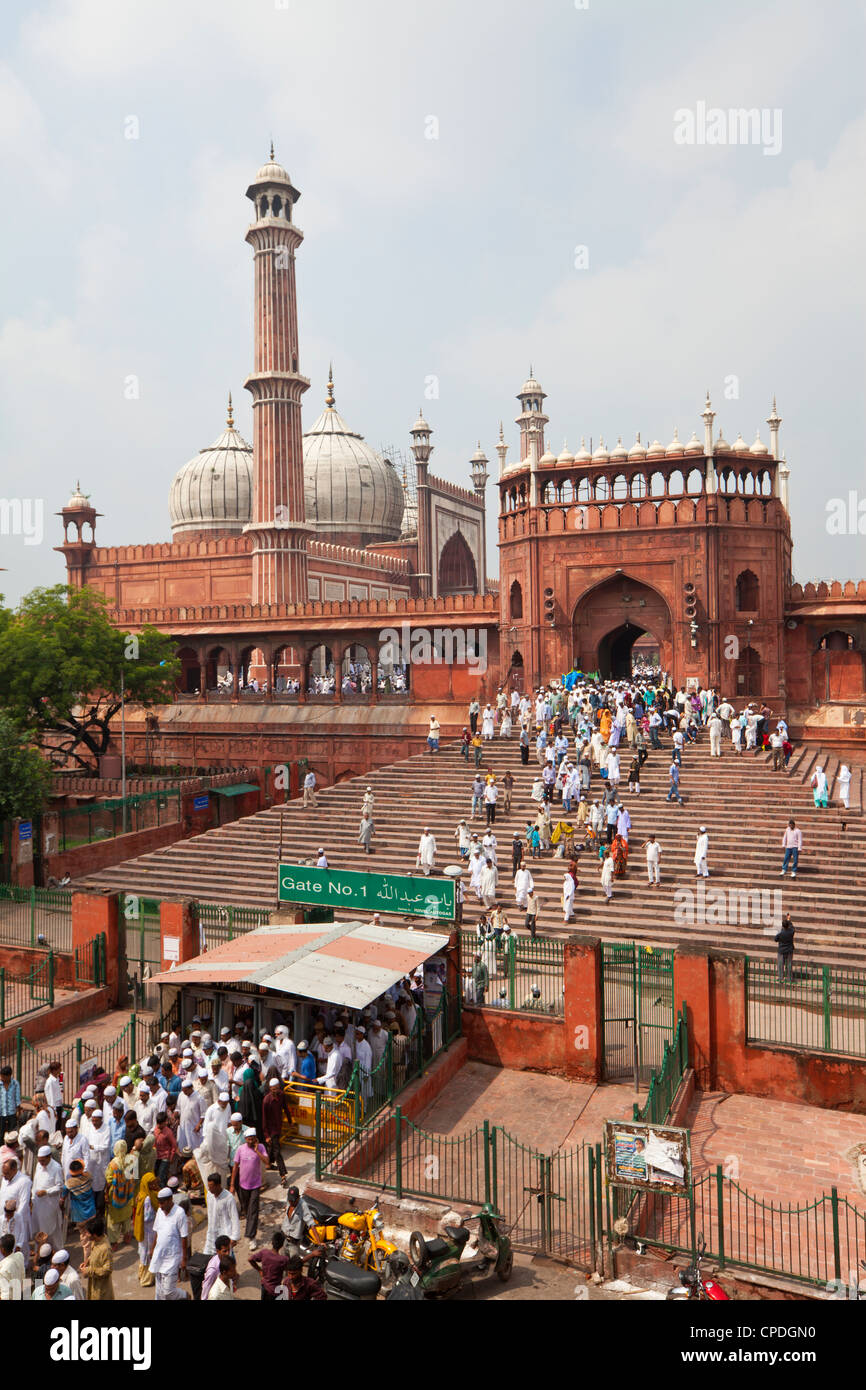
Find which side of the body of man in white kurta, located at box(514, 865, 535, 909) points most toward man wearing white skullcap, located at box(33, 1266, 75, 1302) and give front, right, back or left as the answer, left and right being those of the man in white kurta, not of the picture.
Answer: front

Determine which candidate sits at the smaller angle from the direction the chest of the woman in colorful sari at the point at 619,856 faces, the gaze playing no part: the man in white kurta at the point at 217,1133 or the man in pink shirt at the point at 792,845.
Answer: the man in white kurta

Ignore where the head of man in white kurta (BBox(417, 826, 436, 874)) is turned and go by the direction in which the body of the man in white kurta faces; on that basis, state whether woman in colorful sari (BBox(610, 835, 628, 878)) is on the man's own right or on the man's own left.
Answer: on the man's own left

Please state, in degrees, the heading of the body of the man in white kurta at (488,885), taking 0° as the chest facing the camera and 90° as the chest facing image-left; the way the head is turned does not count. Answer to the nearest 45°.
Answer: approximately 0°

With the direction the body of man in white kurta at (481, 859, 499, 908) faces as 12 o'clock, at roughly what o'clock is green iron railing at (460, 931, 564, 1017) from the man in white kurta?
The green iron railing is roughly at 12 o'clock from the man in white kurta.

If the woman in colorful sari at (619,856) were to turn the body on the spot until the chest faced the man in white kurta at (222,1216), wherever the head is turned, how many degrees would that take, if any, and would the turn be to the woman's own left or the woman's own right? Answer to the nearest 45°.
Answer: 0° — they already face them
